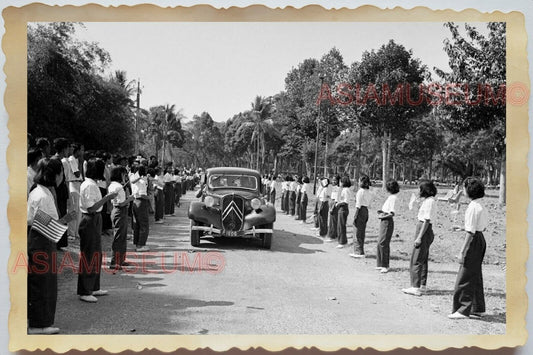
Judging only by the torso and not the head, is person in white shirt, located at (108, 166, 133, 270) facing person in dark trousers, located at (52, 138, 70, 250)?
no

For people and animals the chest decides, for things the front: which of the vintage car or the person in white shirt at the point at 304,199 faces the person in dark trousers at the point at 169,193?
the person in white shirt

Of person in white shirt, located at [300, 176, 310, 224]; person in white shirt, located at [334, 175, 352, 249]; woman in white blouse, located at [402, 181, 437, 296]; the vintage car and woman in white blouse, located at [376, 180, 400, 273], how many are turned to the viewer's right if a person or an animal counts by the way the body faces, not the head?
0

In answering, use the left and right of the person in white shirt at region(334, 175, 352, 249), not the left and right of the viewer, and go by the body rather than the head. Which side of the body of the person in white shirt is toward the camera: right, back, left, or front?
left

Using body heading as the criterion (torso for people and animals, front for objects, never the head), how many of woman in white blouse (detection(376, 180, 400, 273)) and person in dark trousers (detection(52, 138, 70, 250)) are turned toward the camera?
0

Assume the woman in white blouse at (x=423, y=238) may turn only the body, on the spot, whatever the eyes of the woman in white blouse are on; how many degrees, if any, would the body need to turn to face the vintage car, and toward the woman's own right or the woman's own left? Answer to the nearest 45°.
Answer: approximately 45° to the woman's own right

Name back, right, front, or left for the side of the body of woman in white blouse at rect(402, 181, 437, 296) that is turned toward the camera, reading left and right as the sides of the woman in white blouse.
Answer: left

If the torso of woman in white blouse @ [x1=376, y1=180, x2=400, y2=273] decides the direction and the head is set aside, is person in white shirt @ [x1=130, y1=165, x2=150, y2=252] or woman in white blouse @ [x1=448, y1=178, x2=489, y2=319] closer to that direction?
the person in white shirt

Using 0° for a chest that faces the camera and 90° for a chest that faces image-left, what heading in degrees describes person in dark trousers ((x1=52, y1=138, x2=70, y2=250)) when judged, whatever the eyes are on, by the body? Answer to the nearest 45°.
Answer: approximately 270°

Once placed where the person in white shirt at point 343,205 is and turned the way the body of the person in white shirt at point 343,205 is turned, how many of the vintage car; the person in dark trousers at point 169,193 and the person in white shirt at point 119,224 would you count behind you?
0

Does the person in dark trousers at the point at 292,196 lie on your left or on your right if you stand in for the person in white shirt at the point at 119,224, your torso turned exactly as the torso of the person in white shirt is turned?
on your left

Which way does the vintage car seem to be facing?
toward the camera

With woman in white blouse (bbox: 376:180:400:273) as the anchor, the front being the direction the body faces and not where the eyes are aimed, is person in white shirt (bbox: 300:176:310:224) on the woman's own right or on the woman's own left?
on the woman's own right

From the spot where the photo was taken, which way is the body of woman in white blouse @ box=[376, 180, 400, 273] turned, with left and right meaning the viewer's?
facing to the left of the viewer

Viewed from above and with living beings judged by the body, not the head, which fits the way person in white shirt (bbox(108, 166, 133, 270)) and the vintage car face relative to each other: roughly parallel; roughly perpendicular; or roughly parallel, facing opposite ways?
roughly perpendicular

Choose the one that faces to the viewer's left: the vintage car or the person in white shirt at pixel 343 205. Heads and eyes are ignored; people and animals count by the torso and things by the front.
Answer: the person in white shirt

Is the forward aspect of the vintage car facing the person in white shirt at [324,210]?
no

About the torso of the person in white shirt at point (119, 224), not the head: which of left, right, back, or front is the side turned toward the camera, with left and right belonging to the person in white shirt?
right

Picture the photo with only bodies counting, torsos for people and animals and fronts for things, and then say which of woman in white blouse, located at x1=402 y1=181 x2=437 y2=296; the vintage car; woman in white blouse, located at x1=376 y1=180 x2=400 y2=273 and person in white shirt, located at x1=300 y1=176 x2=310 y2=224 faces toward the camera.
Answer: the vintage car
